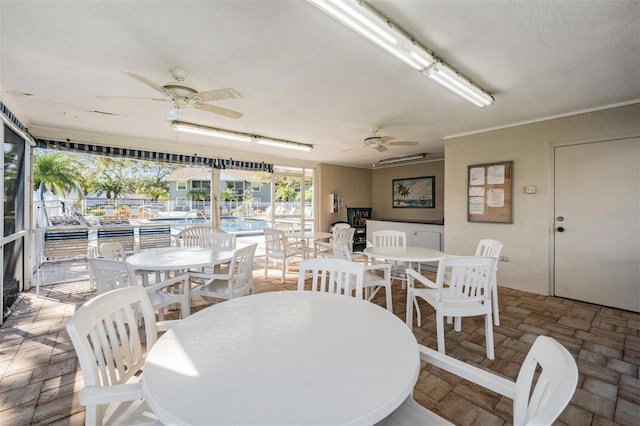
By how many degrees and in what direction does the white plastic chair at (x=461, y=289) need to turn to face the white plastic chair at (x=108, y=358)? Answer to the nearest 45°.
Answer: approximately 90° to its left

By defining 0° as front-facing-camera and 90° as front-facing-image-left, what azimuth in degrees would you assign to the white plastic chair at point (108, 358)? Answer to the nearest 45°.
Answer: approximately 315°

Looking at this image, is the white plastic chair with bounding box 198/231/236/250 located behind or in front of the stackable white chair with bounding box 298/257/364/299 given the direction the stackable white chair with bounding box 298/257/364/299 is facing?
behind

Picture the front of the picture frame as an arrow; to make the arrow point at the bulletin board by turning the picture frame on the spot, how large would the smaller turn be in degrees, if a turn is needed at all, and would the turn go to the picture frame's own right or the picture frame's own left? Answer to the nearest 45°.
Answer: approximately 45° to the picture frame's own left

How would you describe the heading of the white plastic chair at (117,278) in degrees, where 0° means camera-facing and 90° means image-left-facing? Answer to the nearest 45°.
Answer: approximately 225°

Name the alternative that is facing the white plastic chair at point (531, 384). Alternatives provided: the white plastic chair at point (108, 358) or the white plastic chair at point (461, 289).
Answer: the white plastic chair at point (108, 358)

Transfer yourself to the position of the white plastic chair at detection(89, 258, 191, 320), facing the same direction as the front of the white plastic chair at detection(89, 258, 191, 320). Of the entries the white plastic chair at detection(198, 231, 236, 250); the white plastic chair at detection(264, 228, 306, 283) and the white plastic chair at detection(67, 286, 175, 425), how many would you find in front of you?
2

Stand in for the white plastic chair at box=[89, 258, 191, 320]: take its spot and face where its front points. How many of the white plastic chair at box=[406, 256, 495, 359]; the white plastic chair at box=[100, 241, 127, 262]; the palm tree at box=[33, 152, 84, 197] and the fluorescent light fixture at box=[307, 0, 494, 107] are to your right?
2
